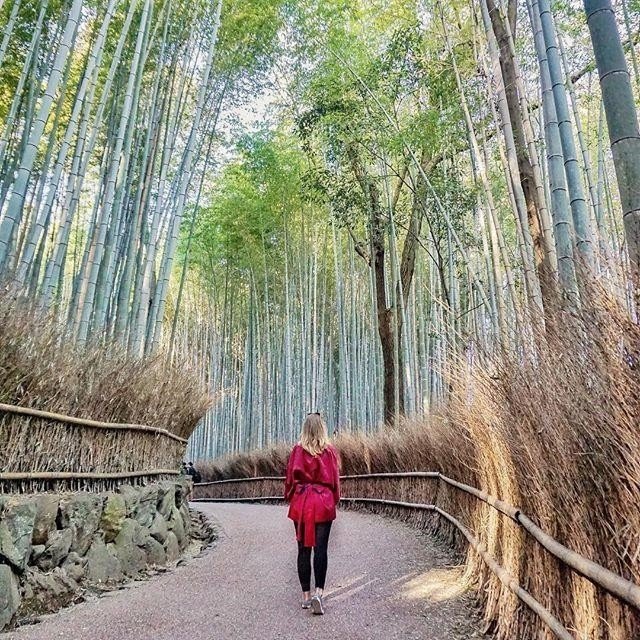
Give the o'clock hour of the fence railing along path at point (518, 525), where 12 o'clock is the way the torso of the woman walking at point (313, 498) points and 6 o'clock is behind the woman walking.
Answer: The fence railing along path is roughly at 4 o'clock from the woman walking.

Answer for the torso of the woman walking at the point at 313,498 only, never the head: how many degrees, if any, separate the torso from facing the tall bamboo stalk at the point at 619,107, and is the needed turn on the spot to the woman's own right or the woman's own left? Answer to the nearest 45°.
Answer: approximately 135° to the woman's own right

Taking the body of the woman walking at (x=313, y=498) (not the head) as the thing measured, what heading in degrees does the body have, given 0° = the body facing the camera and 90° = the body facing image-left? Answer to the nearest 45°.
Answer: approximately 180°

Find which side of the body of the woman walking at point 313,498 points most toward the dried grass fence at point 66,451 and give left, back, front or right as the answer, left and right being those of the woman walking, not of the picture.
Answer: left

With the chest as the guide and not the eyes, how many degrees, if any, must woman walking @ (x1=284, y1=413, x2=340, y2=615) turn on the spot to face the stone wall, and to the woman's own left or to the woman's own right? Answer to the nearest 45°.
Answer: approximately 90° to the woman's own left
